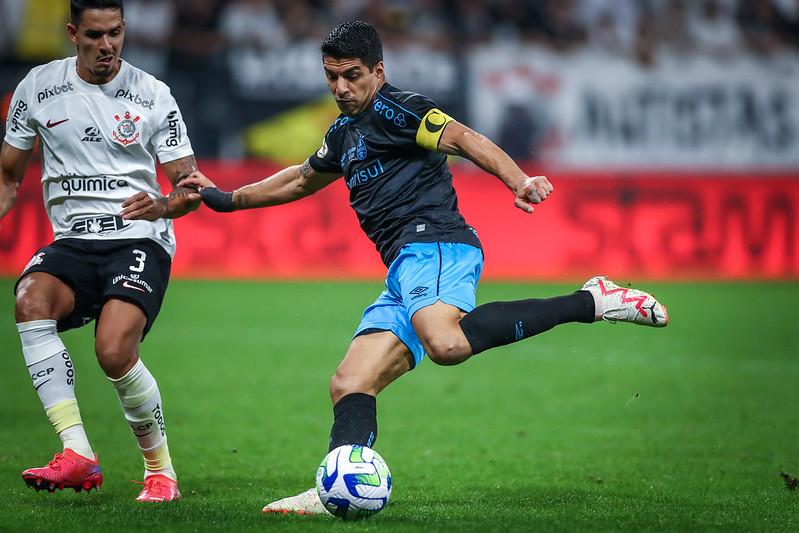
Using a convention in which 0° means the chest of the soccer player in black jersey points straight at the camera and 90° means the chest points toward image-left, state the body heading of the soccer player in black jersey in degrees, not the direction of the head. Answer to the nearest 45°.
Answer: approximately 45°

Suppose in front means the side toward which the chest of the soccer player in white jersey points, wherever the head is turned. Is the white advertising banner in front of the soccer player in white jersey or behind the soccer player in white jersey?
behind

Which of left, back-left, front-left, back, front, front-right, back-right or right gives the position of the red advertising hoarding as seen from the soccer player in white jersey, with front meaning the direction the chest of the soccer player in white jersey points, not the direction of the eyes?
back-left

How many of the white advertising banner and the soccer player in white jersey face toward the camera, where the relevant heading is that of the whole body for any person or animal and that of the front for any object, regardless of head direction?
2

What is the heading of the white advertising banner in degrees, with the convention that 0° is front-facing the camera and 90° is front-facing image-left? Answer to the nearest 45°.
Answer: approximately 0°

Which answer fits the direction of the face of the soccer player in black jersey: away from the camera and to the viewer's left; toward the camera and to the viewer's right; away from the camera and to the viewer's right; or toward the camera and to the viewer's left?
toward the camera and to the viewer's left

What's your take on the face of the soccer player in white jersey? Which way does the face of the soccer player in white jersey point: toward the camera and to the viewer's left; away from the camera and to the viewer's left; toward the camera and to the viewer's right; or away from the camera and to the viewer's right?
toward the camera and to the viewer's right

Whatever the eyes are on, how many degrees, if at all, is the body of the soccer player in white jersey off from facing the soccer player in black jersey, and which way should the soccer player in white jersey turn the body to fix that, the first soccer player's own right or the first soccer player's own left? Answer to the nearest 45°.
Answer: approximately 45° to the first soccer player's own left

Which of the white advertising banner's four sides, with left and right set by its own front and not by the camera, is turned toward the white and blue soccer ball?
front

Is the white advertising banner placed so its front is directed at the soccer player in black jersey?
yes
